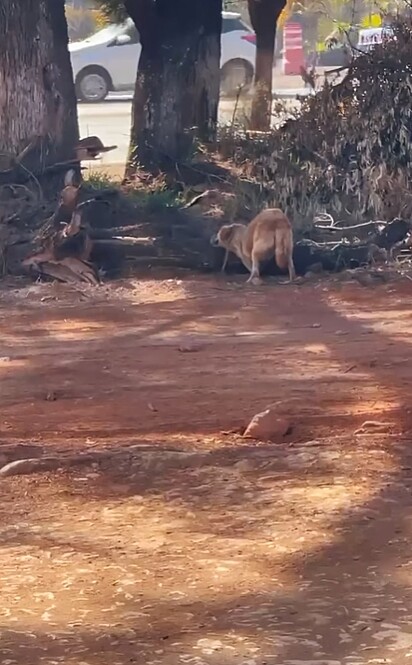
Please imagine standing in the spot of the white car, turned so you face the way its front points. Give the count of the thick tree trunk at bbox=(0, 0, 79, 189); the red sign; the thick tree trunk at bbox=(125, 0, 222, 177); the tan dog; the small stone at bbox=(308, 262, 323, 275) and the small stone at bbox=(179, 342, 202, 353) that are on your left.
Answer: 5

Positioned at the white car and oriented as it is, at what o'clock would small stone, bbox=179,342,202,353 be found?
The small stone is roughly at 9 o'clock from the white car.

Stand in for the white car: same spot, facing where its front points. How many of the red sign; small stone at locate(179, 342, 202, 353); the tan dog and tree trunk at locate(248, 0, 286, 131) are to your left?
3

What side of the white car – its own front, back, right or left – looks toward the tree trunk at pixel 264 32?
left

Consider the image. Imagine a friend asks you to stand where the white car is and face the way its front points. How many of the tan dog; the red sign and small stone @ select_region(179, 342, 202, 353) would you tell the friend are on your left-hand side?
2

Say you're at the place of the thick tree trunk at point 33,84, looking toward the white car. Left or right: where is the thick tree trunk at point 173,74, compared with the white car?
right

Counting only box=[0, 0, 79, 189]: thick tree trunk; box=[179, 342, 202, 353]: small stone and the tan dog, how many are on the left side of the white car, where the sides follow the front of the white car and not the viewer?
3

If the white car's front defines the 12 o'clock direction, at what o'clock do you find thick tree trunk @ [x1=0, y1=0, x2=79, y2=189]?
The thick tree trunk is roughly at 9 o'clock from the white car.

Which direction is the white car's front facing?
to the viewer's left

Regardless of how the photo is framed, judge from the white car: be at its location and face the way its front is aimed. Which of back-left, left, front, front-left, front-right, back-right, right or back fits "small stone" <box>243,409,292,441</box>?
left

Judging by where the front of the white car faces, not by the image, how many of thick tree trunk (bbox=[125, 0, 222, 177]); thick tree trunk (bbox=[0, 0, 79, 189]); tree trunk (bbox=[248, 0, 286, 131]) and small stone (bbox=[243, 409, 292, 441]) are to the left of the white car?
4

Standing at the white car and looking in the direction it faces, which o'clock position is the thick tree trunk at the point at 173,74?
The thick tree trunk is roughly at 9 o'clock from the white car.

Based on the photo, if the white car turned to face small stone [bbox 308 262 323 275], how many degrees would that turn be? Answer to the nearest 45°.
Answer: approximately 90° to its left
